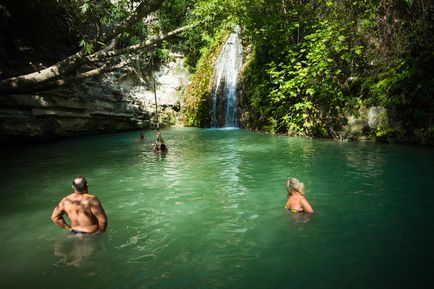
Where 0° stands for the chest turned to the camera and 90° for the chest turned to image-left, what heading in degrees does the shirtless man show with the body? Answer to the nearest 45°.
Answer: approximately 180°

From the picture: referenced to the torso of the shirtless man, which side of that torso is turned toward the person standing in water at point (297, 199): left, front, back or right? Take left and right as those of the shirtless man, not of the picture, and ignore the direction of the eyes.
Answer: right
